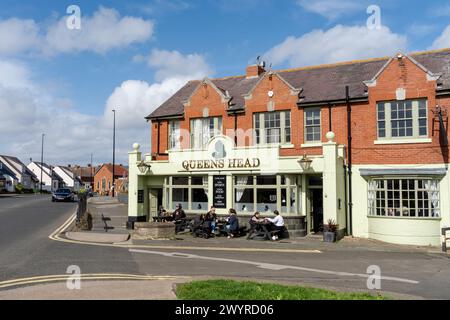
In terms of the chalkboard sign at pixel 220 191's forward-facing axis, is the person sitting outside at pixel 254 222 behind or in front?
in front

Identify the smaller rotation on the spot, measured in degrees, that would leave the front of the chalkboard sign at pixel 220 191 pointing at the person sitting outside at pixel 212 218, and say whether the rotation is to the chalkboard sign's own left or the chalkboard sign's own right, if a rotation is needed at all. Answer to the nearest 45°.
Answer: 0° — it already faces them

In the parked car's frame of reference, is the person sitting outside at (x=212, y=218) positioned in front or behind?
in front

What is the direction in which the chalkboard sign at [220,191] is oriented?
toward the camera

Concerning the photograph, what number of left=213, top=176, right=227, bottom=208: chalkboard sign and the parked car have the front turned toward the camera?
2

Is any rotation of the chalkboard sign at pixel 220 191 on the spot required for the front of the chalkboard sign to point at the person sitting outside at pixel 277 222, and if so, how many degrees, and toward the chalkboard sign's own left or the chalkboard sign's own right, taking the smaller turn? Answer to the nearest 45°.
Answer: approximately 45° to the chalkboard sign's own left

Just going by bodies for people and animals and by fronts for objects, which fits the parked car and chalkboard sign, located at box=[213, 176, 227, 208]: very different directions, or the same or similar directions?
same or similar directions

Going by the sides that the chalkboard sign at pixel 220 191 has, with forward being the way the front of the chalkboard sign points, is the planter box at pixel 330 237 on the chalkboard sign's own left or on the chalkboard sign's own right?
on the chalkboard sign's own left

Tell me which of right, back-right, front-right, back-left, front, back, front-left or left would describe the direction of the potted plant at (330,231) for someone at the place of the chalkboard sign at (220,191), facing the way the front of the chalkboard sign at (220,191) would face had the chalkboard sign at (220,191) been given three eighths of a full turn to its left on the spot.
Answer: right

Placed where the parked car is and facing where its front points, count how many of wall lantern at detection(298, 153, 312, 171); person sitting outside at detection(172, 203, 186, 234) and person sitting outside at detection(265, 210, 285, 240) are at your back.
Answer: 0

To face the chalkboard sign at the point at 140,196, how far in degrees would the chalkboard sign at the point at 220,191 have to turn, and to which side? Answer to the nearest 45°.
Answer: approximately 135° to its right
